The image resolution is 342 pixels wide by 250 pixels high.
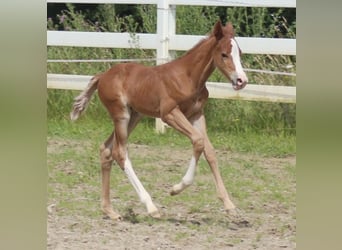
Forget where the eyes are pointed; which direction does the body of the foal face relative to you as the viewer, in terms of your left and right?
facing to the right of the viewer

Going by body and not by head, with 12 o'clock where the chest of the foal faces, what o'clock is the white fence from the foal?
The white fence is roughly at 9 o'clock from the foal.
